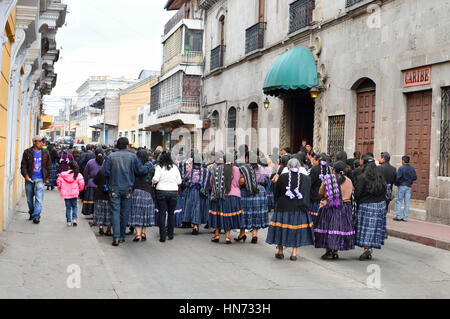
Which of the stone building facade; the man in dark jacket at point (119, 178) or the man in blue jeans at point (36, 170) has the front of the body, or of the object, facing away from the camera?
the man in dark jacket

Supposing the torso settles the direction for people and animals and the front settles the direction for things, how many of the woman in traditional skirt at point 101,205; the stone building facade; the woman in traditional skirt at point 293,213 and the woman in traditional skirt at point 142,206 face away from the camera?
3

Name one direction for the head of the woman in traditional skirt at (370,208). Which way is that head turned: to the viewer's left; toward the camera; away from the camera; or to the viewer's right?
away from the camera

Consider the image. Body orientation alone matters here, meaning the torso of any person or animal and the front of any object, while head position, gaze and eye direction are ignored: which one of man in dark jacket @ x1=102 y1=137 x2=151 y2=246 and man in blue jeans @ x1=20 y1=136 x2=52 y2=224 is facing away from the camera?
the man in dark jacket

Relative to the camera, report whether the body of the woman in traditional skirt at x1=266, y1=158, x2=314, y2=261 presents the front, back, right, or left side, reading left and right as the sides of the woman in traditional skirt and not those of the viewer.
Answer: back

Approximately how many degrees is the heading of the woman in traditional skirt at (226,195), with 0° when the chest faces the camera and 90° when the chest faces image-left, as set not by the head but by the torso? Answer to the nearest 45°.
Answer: approximately 180°

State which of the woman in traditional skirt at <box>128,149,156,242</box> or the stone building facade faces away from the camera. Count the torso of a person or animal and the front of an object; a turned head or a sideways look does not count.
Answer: the woman in traditional skirt

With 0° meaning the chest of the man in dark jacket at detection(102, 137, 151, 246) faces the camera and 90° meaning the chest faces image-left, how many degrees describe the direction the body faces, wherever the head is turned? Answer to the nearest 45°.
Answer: approximately 180°

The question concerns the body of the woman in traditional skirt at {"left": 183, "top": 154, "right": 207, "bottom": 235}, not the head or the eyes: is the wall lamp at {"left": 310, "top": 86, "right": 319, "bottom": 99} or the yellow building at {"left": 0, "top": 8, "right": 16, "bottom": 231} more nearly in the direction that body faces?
the wall lamp
